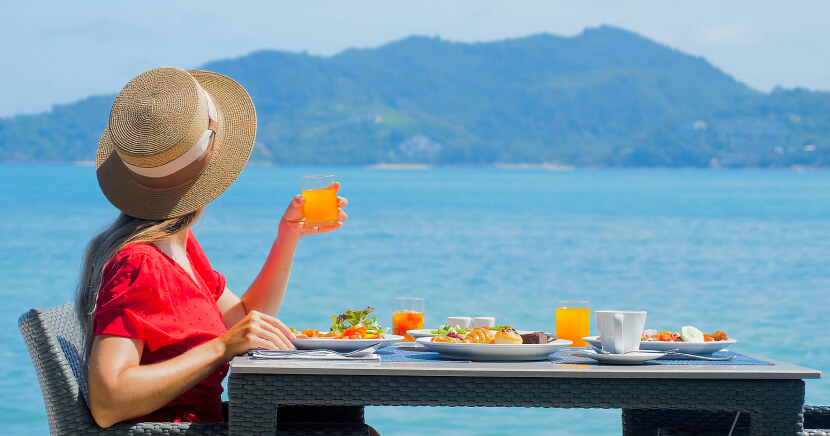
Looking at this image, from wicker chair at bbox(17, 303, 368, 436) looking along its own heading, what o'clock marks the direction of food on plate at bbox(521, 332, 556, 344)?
The food on plate is roughly at 12 o'clock from the wicker chair.

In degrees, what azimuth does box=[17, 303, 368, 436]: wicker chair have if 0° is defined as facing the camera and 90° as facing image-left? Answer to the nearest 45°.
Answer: approximately 270°

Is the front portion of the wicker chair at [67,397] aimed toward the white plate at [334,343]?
yes

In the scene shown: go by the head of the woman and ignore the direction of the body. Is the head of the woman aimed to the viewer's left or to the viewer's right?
to the viewer's right

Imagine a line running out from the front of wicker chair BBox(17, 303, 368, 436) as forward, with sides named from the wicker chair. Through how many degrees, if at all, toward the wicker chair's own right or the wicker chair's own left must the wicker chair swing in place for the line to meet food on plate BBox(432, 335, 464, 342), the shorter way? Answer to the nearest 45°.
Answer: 0° — it already faces it

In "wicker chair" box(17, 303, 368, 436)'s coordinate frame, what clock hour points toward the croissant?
The croissant is roughly at 12 o'clock from the wicker chair.

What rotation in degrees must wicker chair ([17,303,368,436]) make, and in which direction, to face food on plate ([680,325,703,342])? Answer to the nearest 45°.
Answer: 0° — it already faces it

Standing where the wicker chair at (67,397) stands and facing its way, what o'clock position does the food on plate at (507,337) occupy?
The food on plate is roughly at 12 o'clock from the wicker chair.
